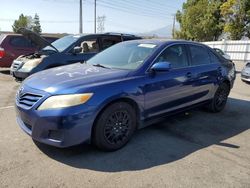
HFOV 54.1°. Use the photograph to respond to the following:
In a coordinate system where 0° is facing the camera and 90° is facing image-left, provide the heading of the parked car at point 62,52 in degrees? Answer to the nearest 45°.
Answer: approximately 45°

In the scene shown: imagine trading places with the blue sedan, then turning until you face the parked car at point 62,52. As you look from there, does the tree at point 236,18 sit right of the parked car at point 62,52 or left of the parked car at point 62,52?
right

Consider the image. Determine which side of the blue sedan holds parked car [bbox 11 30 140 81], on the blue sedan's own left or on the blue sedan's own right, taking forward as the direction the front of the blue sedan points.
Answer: on the blue sedan's own right

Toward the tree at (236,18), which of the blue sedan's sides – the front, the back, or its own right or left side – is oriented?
back

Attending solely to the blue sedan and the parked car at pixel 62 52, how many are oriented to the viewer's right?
0

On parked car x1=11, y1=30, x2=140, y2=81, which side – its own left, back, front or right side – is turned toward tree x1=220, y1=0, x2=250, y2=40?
back

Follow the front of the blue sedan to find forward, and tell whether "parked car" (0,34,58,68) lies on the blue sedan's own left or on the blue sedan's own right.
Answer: on the blue sedan's own right

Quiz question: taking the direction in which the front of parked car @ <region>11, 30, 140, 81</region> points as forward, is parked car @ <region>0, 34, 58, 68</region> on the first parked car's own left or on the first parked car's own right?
on the first parked car's own right

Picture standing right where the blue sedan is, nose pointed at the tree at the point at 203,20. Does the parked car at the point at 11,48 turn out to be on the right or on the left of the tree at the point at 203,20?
left
